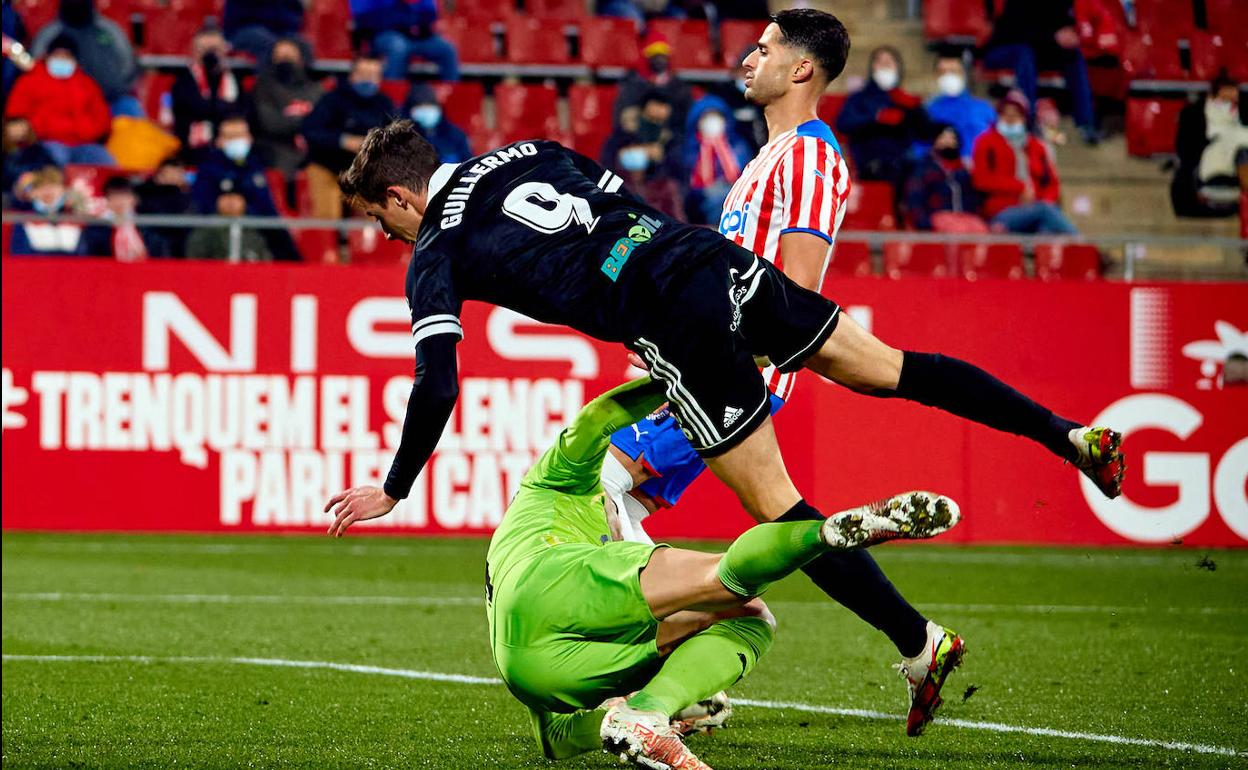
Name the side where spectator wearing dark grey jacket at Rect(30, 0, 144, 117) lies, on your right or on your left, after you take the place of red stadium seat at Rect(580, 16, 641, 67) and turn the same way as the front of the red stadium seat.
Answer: on your right

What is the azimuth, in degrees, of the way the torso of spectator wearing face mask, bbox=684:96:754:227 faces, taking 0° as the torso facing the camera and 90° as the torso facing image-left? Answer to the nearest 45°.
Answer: approximately 0°

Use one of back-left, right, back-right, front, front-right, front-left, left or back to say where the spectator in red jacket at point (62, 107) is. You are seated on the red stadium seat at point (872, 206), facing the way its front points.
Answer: right

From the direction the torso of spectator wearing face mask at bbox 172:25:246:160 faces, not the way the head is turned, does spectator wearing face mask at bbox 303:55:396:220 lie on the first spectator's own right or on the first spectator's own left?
on the first spectator's own left

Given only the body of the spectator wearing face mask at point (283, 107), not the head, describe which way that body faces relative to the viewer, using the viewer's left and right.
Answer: facing the viewer

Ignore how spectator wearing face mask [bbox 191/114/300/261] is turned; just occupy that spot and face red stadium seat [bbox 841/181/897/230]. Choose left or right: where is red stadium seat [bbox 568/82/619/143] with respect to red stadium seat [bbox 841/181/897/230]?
left

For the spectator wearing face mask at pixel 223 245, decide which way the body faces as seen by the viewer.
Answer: toward the camera

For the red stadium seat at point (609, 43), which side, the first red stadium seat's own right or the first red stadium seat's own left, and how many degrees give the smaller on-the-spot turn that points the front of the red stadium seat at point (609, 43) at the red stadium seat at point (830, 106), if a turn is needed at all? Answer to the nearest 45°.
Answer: approximately 45° to the first red stadium seat's own left

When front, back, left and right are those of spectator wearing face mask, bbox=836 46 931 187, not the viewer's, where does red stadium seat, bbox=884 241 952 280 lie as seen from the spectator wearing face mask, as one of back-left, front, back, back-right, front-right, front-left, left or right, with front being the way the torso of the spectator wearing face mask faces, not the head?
front

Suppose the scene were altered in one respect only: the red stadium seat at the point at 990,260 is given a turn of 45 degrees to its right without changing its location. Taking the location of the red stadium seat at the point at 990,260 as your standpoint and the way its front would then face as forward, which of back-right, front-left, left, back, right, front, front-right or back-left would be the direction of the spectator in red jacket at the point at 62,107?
front-right

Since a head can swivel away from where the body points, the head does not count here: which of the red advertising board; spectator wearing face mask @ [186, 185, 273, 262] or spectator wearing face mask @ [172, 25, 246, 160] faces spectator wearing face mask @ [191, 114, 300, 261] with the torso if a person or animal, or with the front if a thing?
spectator wearing face mask @ [172, 25, 246, 160]

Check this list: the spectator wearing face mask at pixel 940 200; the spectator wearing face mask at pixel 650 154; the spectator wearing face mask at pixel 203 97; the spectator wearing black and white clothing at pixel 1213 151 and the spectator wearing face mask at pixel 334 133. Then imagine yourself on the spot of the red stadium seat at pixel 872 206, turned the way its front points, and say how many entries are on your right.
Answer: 3

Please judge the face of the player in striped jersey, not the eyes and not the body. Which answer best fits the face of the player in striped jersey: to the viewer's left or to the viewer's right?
to the viewer's left

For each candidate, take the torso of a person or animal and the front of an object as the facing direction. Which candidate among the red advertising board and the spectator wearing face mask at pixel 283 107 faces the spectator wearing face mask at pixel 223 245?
the spectator wearing face mask at pixel 283 107

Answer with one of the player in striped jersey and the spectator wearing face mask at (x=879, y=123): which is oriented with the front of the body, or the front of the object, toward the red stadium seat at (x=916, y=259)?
the spectator wearing face mask

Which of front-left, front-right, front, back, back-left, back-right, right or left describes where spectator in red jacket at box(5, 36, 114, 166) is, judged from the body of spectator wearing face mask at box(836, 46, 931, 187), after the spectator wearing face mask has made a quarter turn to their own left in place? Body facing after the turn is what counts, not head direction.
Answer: back
